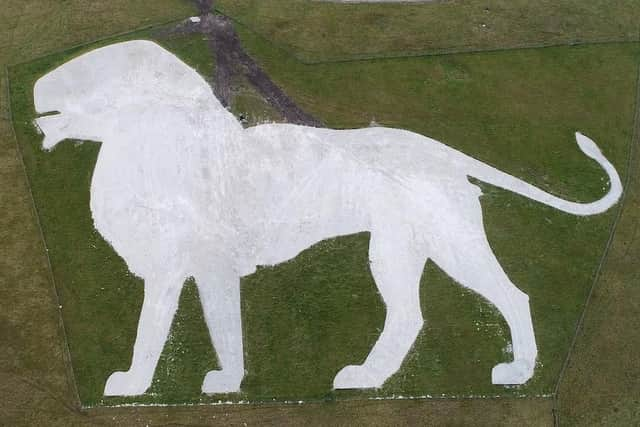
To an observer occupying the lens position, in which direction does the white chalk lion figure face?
facing to the left of the viewer
